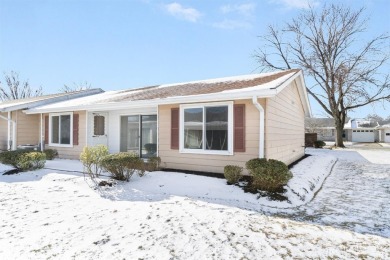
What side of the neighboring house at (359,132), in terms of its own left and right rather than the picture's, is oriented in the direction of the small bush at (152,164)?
front

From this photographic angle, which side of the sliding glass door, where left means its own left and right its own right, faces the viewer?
front

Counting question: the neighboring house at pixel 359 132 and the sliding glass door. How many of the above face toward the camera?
2

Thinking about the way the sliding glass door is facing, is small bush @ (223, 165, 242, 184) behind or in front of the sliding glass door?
in front

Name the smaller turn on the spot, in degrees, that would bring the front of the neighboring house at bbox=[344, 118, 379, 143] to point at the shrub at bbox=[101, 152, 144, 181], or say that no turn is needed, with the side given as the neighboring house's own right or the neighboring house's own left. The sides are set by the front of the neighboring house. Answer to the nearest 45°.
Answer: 0° — it already faces it

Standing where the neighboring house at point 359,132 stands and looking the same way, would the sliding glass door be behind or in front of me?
in front

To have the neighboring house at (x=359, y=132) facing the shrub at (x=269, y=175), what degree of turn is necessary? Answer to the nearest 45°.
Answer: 0° — it already faces it

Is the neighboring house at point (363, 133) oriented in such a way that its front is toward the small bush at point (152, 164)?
yes

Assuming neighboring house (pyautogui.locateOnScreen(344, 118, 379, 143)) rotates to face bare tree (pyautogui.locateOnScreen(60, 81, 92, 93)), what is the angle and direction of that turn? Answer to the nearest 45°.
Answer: approximately 45° to its right

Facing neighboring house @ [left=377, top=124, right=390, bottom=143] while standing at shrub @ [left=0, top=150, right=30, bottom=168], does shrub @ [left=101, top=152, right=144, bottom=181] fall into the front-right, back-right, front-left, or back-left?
front-right

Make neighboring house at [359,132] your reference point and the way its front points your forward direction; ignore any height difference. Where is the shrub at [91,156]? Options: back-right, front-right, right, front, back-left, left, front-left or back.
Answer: front

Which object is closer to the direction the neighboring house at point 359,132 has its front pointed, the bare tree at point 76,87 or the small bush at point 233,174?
the small bush

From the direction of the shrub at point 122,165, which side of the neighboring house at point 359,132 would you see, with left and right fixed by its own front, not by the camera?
front

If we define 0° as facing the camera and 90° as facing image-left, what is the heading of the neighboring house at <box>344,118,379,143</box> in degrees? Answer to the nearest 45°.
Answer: approximately 0°

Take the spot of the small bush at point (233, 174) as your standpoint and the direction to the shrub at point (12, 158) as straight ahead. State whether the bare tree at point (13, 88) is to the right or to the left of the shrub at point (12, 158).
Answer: right

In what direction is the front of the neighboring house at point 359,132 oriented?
toward the camera
